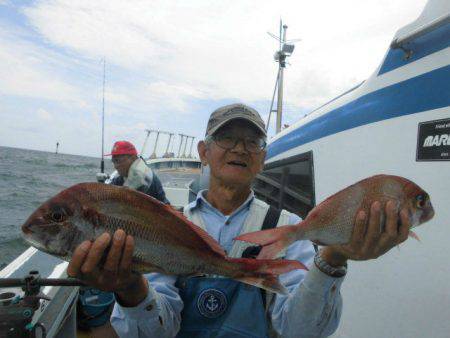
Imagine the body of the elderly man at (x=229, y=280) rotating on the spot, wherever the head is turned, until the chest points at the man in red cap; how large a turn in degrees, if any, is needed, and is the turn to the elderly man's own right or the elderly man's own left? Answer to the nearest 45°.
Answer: approximately 135° to the elderly man's own right

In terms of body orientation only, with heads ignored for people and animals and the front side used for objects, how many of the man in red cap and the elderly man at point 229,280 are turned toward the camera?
1

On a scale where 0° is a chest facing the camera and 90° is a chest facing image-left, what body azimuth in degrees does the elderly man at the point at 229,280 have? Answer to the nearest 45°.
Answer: approximately 0°
